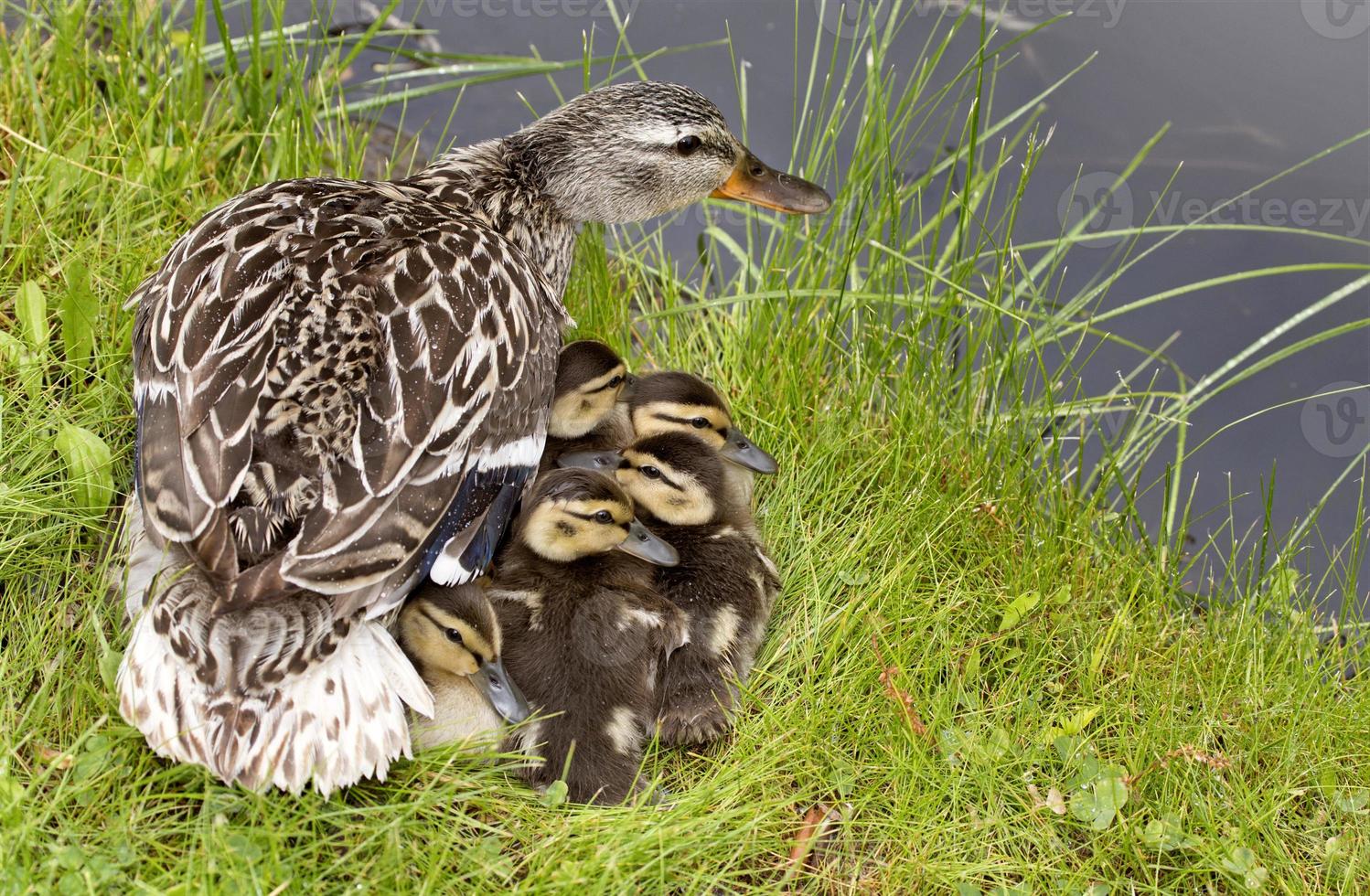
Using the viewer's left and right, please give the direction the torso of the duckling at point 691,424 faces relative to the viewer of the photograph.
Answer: facing to the right of the viewer

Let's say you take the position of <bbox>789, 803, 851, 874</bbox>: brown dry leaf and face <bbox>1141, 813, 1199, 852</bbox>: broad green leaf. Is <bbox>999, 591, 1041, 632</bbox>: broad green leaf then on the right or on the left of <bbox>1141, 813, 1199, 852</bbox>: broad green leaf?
left

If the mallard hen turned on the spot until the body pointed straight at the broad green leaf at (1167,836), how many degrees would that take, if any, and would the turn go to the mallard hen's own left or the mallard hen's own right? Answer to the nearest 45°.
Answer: approximately 45° to the mallard hen's own right

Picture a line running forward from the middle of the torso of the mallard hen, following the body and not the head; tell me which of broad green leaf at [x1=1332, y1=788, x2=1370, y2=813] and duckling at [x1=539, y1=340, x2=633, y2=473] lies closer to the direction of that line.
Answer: the duckling

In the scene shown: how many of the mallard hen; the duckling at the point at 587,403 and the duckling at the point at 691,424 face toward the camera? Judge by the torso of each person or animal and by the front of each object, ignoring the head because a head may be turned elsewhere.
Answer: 0

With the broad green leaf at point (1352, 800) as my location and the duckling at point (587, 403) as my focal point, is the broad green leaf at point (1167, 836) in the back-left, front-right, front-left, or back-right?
front-left

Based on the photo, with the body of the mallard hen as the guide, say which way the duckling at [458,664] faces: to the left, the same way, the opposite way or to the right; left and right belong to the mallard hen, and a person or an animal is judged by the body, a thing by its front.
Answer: to the right

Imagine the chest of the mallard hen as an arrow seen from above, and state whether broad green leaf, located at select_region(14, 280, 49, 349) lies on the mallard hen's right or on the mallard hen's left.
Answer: on the mallard hen's left

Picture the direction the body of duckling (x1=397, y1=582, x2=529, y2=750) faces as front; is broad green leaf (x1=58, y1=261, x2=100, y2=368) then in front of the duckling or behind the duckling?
behind

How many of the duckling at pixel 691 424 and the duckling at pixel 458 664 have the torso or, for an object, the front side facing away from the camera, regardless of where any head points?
0

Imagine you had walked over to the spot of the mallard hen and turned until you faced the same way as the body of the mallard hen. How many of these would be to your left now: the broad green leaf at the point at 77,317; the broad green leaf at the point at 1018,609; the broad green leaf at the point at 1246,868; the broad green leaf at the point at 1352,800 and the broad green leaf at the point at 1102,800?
1

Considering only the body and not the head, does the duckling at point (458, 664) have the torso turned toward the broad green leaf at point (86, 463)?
no

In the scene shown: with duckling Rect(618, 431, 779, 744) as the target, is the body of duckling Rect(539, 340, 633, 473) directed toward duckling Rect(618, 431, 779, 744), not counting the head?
no

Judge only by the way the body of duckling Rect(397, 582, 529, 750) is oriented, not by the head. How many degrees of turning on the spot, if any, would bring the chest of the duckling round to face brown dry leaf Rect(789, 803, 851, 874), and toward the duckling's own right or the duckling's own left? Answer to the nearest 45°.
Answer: approximately 45° to the duckling's own left
